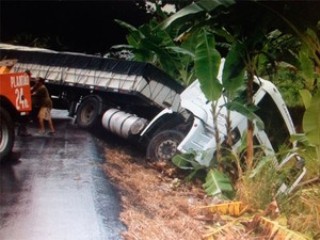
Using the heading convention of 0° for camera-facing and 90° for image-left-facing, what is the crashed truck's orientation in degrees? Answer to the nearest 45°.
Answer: approximately 315°

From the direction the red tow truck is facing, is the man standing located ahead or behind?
behind

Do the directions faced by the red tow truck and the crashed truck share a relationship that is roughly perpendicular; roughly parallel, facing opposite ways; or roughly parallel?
roughly perpendicular
